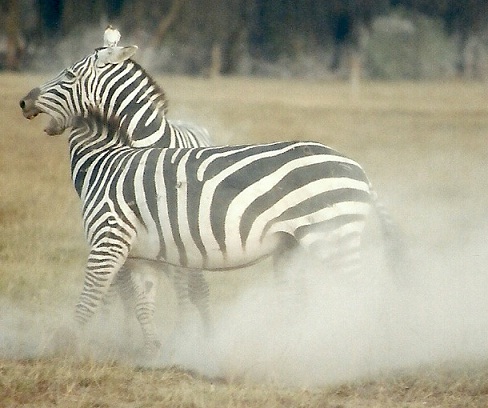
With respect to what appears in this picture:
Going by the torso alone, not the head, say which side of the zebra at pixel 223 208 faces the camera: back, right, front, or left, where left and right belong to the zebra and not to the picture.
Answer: left

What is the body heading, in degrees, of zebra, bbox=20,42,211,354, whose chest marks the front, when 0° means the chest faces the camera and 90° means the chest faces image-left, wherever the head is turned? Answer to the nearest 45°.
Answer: approximately 45°
